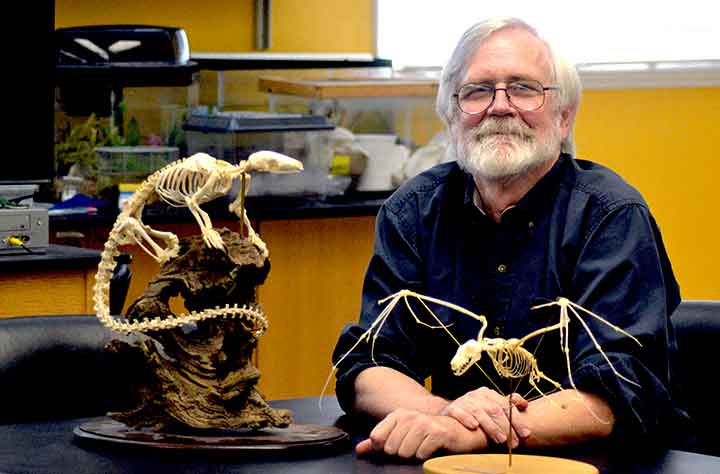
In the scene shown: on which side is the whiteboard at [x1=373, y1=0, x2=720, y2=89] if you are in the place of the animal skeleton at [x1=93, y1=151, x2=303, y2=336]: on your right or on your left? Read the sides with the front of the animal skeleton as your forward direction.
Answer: on your left

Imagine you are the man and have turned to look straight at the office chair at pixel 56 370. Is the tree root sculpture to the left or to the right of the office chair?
left

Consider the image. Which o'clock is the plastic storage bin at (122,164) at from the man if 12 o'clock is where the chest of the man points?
The plastic storage bin is roughly at 5 o'clock from the man.

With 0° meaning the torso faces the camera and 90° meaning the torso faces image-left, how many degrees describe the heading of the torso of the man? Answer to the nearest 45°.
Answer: approximately 0°

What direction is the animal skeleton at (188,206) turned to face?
to the viewer's right

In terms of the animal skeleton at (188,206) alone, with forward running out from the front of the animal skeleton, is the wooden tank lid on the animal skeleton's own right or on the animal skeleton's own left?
on the animal skeleton's own left

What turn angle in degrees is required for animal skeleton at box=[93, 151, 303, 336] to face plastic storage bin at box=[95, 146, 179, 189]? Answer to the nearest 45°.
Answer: approximately 90° to its left

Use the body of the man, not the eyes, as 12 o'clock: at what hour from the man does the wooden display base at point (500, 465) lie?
The wooden display base is roughly at 12 o'clock from the man.

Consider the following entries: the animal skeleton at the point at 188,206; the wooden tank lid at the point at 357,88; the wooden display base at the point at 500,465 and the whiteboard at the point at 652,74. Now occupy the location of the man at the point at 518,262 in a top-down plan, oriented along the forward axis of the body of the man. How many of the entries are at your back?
2

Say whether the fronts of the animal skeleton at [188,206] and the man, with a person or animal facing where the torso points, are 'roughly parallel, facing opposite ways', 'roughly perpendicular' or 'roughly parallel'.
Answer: roughly perpendicular

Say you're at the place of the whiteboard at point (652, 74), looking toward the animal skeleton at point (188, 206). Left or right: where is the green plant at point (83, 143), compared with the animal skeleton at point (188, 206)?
right
